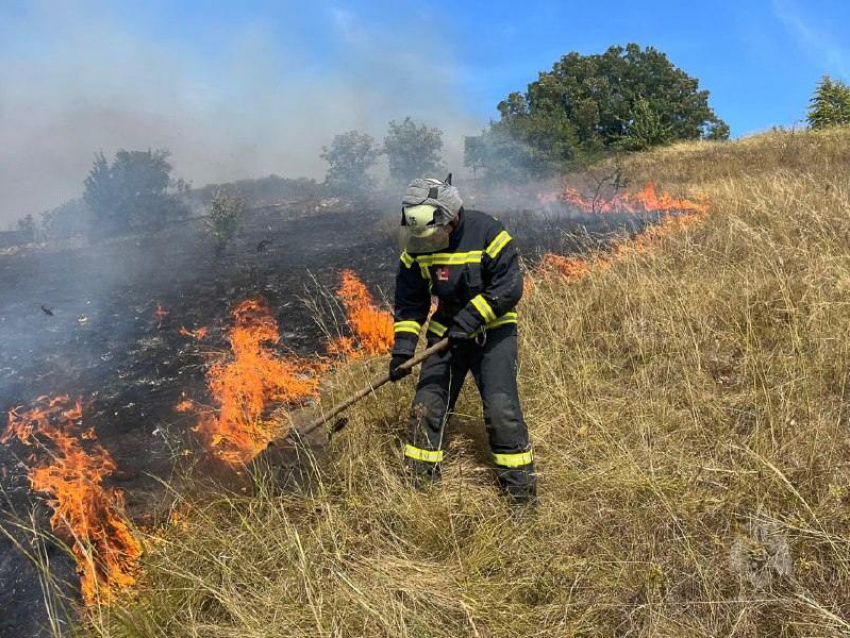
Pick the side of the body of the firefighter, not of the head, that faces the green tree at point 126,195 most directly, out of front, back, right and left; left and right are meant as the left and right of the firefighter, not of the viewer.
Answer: right

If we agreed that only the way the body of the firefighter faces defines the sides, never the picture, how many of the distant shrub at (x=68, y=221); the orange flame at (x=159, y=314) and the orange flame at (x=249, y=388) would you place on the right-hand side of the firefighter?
3

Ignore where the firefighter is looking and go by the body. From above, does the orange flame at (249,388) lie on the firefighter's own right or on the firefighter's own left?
on the firefighter's own right

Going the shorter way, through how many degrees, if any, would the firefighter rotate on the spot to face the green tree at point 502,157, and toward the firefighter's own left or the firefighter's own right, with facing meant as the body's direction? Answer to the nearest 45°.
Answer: approximately 135° to the firefighter's own right

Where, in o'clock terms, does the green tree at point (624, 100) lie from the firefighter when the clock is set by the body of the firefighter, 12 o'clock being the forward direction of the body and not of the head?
The green tree is roughly at 5 o'clock from the firefighter.

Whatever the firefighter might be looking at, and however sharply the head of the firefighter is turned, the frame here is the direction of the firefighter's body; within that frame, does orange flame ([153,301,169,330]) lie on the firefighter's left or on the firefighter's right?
on the firefighter's right

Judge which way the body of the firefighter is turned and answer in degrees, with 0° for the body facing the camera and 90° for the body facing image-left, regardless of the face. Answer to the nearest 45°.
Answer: approximately 45°

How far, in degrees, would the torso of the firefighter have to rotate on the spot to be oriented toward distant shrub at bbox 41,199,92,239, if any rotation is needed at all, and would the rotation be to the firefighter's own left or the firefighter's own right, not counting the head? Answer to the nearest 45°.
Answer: approximately 90° to the firefighter's own right

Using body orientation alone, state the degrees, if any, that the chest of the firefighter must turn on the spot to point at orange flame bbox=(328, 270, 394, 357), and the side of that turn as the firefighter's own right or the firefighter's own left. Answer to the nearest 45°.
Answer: approximately 135° to the firefighter's own right

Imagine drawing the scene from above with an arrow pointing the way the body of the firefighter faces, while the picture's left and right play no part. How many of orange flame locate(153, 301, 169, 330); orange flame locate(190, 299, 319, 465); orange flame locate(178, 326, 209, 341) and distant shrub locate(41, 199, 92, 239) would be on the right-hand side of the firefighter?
4

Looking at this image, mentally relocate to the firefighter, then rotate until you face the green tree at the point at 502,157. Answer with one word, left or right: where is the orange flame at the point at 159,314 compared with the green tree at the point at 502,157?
left

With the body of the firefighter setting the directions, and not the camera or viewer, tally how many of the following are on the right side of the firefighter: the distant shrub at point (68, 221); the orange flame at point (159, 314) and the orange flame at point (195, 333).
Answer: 3

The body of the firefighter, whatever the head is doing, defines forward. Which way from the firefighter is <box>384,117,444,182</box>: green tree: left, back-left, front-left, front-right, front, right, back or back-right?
back-right
